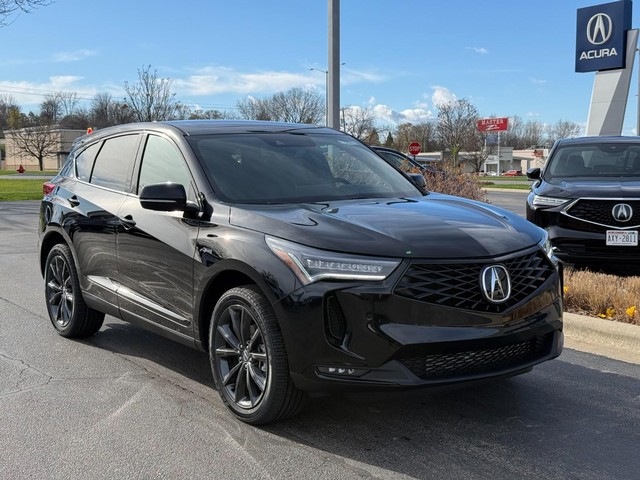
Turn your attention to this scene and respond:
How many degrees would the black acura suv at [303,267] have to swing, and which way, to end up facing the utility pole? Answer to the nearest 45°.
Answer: approximately 135° to its left

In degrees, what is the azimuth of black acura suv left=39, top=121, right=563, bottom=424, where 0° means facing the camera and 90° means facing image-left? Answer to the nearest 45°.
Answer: approximately 315°

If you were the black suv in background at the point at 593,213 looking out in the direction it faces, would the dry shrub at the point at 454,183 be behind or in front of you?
behind

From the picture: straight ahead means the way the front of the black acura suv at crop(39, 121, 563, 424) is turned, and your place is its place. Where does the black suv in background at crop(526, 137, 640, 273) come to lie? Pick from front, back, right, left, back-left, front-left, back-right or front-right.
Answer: left

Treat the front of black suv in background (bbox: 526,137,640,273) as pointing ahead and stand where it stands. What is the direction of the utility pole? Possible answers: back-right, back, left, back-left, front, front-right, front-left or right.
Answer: back-right

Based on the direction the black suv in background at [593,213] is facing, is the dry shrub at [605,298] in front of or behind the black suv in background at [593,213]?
in front

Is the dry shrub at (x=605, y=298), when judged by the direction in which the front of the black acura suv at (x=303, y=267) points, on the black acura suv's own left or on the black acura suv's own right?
on the black acura suv's own left

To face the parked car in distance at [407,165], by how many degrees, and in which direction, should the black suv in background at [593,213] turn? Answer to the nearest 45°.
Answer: approximately 135° to its right

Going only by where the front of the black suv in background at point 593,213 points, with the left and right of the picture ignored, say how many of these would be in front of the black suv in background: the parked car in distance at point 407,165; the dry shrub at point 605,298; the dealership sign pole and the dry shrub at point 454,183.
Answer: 1

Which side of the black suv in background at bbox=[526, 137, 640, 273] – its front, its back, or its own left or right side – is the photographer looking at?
front

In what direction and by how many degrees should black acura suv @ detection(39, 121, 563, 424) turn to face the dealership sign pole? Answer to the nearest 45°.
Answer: approximately 90° to its left

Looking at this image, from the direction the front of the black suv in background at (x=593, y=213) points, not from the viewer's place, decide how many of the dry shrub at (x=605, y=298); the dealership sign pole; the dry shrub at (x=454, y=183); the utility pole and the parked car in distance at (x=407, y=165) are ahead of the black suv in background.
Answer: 1

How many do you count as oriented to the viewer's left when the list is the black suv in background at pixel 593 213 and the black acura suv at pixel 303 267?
0
